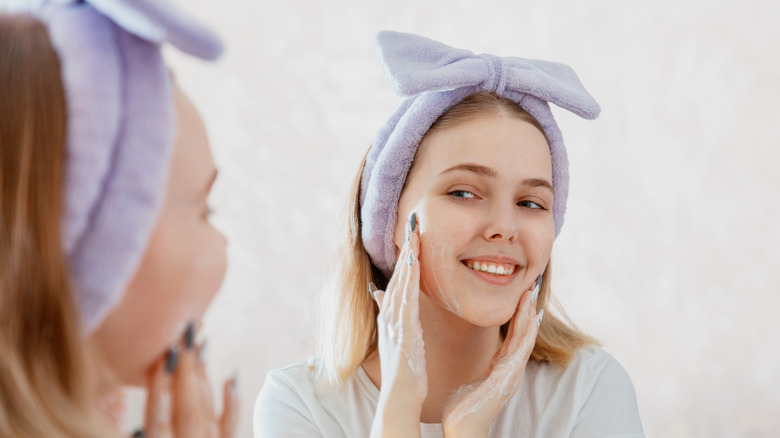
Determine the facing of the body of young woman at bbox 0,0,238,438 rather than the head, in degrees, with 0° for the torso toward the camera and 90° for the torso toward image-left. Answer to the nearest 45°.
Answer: approximately 225°

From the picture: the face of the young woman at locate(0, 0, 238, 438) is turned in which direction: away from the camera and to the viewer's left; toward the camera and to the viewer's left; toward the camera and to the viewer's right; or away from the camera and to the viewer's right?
away from the camera and to the viewer's right
